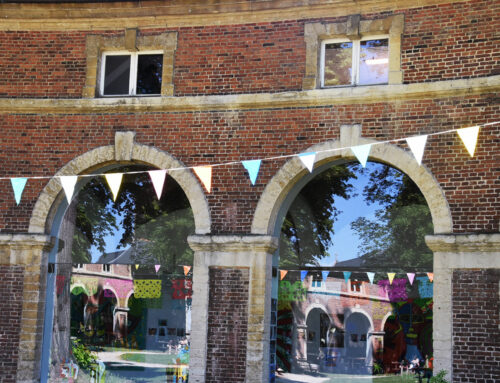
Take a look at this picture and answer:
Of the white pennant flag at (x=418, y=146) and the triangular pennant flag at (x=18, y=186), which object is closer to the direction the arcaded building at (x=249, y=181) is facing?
the white pennant flag

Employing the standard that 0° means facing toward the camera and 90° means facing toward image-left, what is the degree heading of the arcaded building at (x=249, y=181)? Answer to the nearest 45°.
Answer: approximately 0°

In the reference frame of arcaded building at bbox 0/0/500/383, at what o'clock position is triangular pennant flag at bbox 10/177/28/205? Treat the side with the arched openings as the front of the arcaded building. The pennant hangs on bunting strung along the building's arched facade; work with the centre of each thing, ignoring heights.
The triangular pennant flag is roughly at 3 o'clock from the arcaded building.

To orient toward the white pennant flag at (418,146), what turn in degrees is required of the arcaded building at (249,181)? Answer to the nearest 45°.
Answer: approximately 45° to its left

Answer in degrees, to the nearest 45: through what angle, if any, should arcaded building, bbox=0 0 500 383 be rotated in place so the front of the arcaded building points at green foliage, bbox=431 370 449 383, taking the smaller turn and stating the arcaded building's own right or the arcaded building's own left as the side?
approximately 45° to the arcaded building's own left
